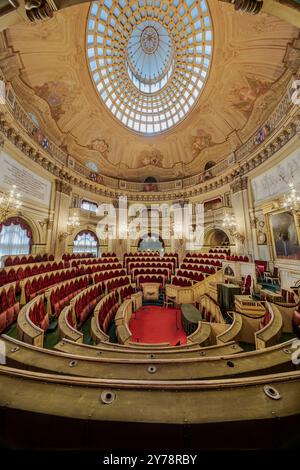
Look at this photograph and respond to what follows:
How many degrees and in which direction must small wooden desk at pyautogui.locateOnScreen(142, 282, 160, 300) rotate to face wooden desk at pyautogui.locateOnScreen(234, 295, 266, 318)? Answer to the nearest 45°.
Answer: approximately 45° to its left

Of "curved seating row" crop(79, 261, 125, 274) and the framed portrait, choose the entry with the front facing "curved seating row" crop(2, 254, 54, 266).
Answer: the framed portrait

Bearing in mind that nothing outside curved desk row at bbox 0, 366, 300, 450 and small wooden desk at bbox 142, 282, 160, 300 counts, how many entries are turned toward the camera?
1

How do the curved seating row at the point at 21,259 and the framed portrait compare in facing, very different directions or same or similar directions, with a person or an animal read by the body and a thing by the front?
very different directions

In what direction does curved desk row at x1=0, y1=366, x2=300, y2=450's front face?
away from the camera

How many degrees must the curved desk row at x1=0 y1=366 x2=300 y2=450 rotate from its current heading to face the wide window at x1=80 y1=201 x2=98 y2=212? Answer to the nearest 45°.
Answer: approximately 45° to its left

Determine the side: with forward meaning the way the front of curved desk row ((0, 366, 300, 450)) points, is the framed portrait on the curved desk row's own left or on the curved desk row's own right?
on the curved desk row's own right

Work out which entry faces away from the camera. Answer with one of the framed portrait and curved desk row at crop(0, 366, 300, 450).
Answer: the curved desk row

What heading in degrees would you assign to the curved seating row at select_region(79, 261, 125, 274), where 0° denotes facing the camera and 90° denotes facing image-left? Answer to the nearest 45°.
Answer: approximately 315°

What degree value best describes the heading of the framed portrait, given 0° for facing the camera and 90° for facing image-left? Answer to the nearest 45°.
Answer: approximately 45°
